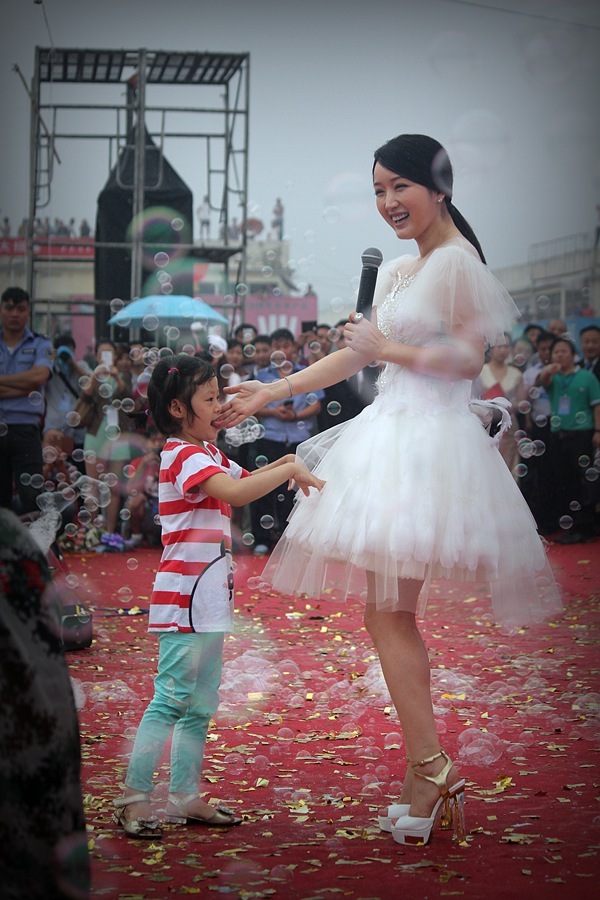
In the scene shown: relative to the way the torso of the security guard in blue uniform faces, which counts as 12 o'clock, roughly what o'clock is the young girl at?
The young girl is roughly at 12 o'clock from the security guard in blue uniform.

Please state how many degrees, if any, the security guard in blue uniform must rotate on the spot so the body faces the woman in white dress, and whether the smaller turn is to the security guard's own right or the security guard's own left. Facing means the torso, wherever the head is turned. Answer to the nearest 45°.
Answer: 0° — they already face them

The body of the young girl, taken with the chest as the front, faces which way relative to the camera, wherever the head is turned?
to the viewer's right

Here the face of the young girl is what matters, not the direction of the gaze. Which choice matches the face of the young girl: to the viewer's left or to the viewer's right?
to the viewer's right

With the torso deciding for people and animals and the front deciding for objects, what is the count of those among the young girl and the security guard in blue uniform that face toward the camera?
1

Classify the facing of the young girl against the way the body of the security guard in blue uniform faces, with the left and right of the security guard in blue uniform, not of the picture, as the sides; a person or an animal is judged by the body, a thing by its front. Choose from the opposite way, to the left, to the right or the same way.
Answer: to the left

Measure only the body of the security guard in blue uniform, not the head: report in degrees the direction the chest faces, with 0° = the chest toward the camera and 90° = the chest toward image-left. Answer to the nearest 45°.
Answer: approximately 0°
